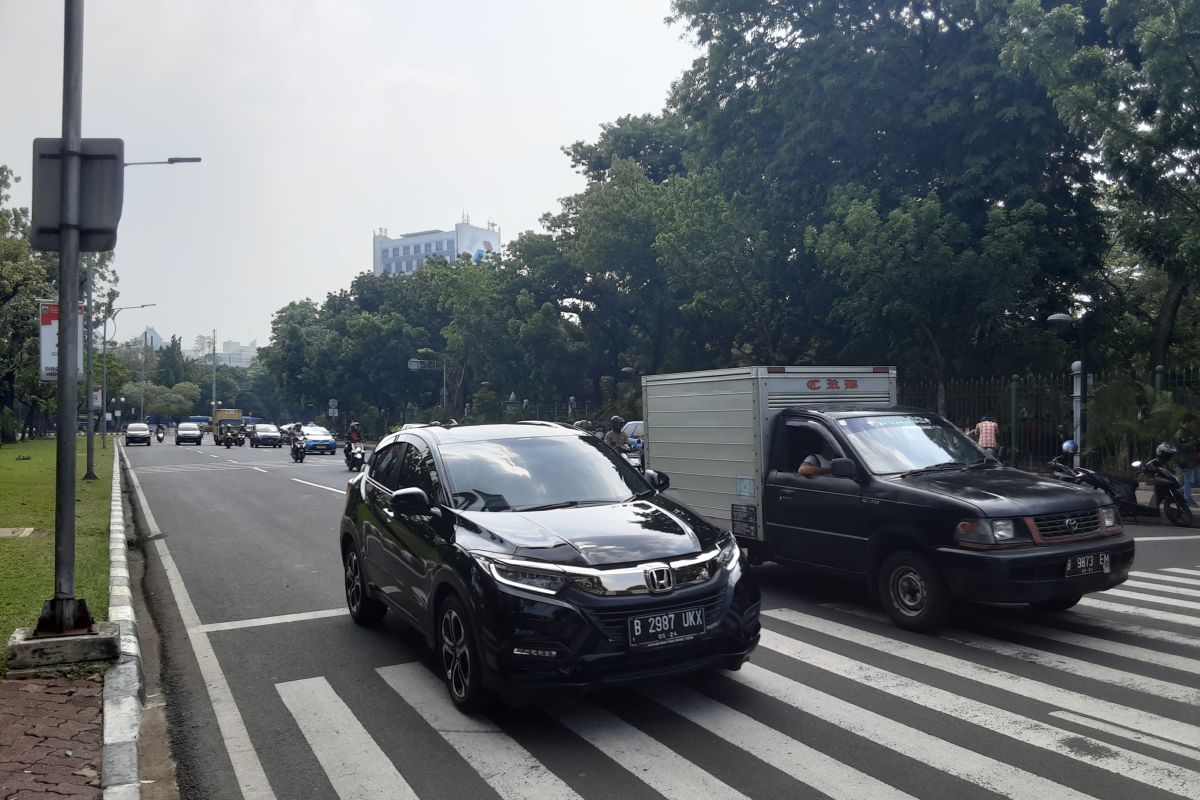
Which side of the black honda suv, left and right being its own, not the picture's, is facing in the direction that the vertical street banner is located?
back

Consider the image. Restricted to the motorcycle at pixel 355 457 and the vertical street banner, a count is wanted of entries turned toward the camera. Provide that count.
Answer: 2

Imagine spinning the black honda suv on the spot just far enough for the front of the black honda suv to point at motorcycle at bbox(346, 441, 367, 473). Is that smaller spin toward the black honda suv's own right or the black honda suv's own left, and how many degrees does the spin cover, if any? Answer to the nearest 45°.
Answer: approximately 135° to the black honda suv's own left

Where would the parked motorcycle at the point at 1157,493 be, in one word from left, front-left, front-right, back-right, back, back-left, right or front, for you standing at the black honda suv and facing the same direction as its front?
left

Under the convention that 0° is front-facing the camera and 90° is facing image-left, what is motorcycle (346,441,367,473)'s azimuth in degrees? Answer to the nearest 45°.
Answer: approximately 0°

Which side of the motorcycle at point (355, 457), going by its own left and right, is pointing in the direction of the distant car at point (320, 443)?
back

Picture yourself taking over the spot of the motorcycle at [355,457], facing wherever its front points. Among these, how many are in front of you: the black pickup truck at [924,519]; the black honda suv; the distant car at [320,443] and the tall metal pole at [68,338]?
3

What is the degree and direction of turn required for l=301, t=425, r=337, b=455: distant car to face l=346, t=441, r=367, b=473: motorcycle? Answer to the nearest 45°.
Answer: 0° — it already faces it

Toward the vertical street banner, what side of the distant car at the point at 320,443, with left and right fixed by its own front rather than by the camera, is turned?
front

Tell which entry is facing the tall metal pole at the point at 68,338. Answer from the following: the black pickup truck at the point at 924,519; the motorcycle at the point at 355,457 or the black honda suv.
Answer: the motorcycle

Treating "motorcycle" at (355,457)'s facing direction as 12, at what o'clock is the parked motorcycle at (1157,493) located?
The parked motorcycle is roughly at 11 o'clock from the motorcycle.
